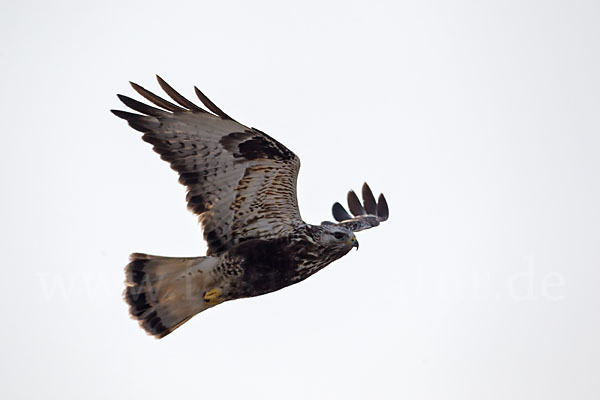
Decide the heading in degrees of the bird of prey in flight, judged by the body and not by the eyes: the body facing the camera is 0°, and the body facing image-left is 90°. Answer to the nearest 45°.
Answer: approximately 270°
